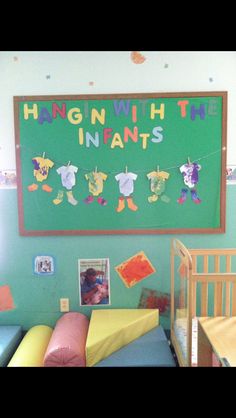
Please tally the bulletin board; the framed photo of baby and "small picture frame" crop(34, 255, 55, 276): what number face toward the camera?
3

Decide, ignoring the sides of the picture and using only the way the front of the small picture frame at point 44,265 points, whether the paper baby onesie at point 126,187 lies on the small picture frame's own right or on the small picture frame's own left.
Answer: on the small picture frame's own left

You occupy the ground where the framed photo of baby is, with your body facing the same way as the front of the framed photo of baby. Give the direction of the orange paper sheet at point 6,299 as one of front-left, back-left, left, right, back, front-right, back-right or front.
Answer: right

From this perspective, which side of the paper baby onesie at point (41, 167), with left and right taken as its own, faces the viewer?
front

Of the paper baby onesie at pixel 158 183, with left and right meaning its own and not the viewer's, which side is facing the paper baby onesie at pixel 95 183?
right

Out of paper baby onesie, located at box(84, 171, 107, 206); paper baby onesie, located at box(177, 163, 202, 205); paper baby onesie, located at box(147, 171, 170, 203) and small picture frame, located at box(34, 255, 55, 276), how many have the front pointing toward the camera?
4

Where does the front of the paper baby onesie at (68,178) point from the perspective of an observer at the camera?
facing the viewer

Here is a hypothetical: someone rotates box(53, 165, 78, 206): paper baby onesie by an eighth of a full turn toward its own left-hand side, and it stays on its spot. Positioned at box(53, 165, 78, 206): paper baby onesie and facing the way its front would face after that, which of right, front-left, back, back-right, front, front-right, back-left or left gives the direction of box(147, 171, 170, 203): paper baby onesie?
front-left
